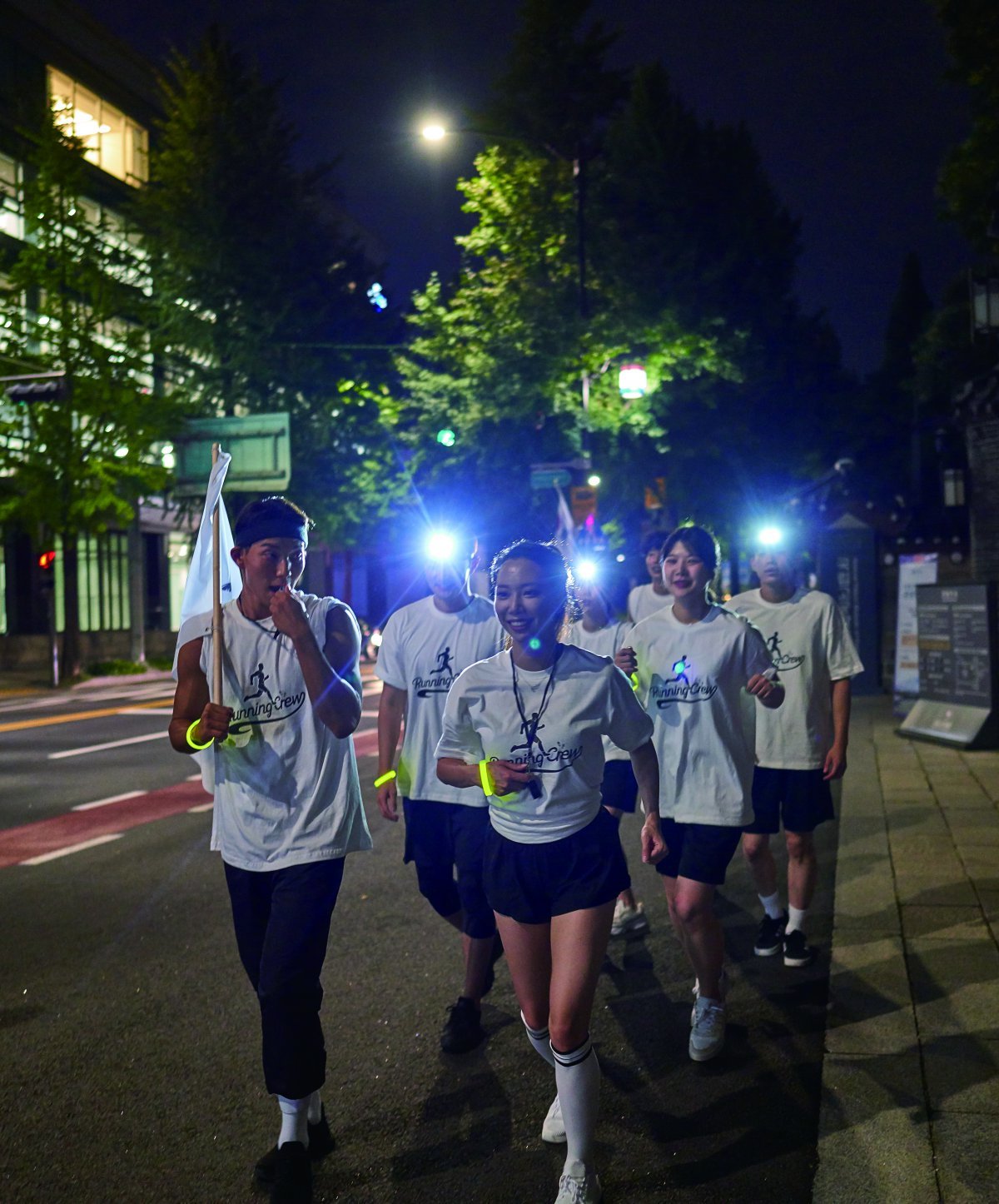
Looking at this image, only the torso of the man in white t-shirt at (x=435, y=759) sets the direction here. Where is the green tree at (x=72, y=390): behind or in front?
behind

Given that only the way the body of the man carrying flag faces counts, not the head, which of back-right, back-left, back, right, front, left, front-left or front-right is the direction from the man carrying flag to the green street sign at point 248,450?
back

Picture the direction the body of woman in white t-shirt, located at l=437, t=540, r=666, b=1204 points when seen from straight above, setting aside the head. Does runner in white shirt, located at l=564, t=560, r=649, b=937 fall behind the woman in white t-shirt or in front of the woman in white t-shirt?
behind

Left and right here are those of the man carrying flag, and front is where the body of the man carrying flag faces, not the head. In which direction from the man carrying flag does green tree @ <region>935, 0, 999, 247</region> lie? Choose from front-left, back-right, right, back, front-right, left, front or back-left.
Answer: back-left

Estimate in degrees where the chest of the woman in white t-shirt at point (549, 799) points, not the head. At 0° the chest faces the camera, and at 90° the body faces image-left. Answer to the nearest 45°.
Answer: approximately 0°

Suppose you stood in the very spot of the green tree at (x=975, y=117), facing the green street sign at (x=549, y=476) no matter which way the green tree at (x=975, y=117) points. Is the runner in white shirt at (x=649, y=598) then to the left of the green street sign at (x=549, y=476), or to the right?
left
